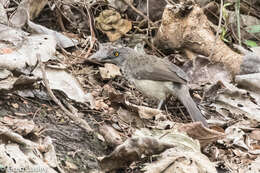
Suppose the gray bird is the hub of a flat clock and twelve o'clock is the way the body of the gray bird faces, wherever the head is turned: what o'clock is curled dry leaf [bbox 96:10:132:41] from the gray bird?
The curled dry leaf is roughly at 2 o'clock from the gray bird.

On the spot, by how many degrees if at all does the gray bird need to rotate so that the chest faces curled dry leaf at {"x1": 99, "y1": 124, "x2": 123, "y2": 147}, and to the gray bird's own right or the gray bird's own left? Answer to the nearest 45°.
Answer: approximately 90° to the gray bird's own left

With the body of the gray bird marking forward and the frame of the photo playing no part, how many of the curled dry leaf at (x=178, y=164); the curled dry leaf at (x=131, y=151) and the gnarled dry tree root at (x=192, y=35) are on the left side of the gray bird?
2

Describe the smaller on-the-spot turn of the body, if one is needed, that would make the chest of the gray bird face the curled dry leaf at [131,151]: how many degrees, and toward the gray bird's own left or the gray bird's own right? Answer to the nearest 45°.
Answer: approximately 90° to the gray bird's own left

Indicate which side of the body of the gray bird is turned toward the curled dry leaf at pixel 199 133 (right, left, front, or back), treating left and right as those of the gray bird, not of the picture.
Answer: back

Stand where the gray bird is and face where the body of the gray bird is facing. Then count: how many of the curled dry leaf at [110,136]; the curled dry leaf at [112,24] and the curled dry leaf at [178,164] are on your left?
2

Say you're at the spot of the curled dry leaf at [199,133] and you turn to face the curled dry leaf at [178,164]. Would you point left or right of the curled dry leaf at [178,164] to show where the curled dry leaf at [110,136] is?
right

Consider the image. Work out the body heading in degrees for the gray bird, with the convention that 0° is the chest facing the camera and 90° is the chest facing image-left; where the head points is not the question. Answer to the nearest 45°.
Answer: approximately 90°
